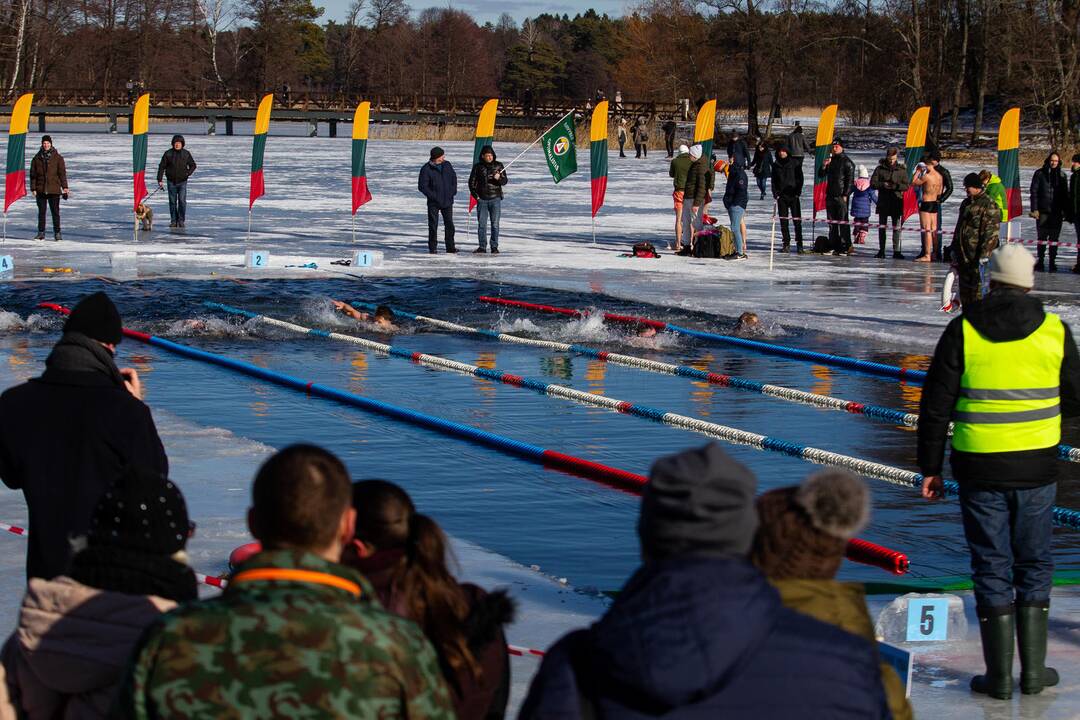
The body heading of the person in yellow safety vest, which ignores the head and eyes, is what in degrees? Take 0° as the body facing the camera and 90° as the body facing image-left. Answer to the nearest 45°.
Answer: approximately 180°

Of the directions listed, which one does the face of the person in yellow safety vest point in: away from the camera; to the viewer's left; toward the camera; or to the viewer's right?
away from the camera

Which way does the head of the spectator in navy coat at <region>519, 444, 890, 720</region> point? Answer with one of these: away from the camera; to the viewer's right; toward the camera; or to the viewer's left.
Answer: away from the camera

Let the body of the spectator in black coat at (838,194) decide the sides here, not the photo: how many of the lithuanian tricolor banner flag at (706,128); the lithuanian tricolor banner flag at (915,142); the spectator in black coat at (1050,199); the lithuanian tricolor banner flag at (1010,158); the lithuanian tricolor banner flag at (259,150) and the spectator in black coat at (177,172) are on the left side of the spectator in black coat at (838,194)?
3

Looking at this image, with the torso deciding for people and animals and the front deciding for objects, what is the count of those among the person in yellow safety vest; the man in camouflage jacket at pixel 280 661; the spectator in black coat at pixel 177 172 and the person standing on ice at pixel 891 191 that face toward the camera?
2

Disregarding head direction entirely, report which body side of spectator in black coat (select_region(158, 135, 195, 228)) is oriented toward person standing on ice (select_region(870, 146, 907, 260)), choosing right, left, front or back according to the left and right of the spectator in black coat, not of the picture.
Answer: left

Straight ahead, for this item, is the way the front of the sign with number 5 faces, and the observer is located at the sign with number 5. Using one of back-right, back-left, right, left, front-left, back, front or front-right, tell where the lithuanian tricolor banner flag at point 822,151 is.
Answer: back

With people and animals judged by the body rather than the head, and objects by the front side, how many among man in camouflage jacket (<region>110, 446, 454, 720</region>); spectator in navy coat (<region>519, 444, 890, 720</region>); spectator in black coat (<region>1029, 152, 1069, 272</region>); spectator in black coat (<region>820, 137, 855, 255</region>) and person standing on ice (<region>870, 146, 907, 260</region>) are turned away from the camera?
2

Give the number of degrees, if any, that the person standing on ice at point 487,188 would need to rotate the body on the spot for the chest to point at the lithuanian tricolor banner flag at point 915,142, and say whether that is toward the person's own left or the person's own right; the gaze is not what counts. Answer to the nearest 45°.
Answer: approximately 90° to the person's own left
